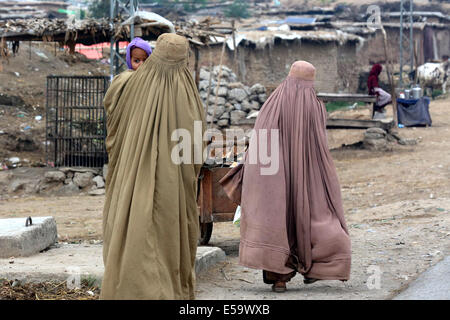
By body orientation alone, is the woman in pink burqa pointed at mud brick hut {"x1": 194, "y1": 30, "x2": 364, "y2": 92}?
yes

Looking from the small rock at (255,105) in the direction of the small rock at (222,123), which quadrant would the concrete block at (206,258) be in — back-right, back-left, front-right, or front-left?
front-left

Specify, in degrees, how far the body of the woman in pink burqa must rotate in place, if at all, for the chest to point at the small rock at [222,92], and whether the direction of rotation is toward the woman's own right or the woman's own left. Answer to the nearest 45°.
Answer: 0° — they already face it

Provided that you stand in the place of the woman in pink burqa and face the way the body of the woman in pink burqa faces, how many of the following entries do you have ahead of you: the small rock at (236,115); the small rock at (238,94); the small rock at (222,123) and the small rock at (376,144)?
4

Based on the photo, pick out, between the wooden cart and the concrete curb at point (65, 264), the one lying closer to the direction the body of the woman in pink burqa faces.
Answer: the wooden cart

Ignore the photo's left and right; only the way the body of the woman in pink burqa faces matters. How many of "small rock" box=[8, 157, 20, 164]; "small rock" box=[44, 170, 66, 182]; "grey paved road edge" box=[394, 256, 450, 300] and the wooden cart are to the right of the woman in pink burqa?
1

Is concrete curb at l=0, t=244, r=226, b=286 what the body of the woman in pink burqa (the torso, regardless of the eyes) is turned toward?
no

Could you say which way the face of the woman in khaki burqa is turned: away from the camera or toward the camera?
away from the camera

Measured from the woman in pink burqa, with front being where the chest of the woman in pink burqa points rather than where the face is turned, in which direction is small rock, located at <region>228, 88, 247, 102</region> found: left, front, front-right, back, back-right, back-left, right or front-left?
front

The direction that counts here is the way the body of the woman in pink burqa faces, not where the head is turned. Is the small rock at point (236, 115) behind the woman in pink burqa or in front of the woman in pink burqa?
in front

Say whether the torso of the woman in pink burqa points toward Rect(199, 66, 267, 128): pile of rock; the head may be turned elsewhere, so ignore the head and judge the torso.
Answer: yes

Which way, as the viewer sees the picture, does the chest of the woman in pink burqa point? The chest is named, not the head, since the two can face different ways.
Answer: away from the camera

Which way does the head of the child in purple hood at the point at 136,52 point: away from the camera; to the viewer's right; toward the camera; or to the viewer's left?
toward the camera

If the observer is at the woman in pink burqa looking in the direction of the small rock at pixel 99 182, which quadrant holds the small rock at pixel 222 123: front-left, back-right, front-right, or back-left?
front-right

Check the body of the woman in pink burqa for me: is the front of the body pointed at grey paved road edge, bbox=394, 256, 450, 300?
no

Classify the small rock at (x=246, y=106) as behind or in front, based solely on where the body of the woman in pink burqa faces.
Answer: in front

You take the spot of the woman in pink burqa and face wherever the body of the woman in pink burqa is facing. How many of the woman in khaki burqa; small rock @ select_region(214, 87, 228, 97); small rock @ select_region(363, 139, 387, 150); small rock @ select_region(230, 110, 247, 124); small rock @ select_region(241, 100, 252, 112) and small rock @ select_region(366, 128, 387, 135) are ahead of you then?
5

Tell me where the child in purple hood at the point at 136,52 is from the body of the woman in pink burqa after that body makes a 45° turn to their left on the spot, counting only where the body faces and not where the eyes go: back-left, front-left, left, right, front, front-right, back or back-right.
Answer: front-left

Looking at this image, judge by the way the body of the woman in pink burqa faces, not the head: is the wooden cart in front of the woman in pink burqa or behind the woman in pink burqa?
in front
